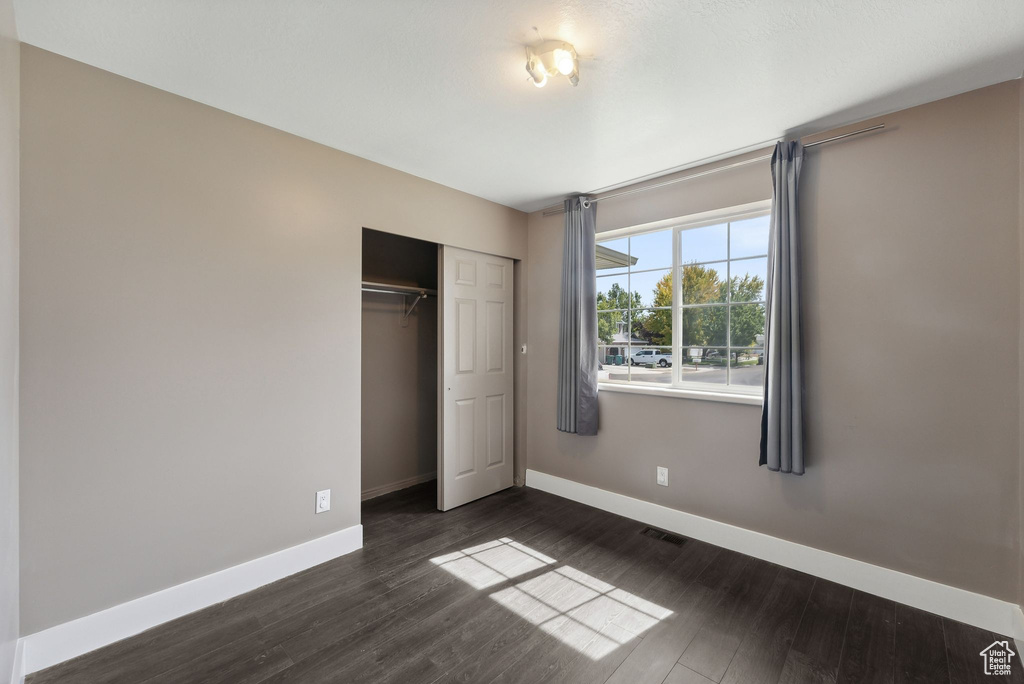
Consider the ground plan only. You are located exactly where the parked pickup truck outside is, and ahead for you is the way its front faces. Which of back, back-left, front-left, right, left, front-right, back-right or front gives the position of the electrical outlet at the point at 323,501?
front-left

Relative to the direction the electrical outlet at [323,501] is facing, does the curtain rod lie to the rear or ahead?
ahead

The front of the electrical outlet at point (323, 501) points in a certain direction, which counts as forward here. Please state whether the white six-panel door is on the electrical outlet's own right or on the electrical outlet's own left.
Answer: on the electrical outlet's own left

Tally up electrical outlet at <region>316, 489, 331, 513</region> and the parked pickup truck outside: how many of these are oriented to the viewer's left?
1

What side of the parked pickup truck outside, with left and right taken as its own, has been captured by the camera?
left

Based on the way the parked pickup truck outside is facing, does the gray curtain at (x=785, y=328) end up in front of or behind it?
behind

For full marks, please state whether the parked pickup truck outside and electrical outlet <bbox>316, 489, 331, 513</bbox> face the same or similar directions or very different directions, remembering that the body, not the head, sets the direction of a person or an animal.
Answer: very different directions

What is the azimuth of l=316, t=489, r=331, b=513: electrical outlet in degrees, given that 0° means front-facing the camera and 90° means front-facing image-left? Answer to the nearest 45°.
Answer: approximately 315°
